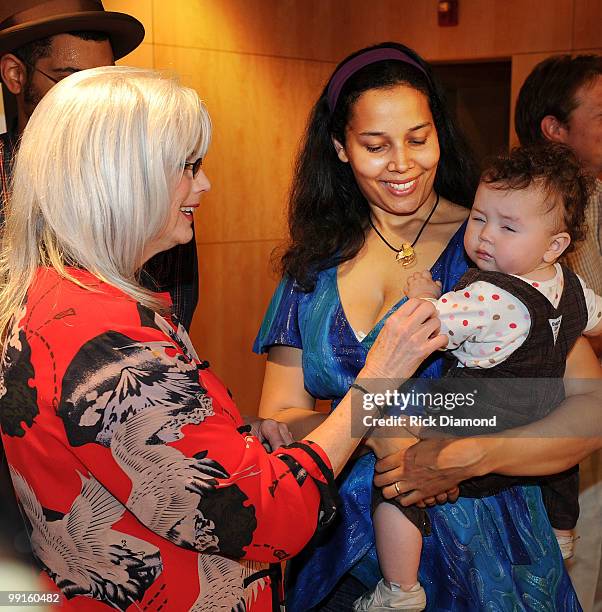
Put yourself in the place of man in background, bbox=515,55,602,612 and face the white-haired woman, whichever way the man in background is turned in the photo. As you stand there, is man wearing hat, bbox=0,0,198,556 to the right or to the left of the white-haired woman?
right

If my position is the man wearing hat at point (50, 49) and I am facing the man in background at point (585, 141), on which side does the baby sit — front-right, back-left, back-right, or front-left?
front-right

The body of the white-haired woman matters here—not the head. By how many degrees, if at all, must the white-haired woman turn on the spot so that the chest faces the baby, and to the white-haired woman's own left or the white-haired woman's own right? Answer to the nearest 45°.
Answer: approximately 45° to the white-haired woman's own left

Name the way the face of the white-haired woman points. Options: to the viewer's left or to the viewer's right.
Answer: to the viewer's right

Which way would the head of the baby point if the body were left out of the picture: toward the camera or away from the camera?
toward the camera

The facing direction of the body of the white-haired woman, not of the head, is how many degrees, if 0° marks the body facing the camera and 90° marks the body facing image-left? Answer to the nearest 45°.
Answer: approximately 270°

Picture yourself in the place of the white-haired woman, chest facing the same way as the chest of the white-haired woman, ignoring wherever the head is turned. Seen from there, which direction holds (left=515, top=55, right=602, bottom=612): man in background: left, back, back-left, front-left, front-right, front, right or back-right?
front-left
